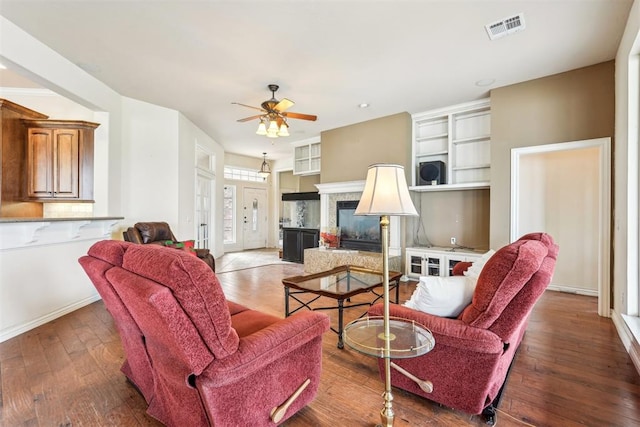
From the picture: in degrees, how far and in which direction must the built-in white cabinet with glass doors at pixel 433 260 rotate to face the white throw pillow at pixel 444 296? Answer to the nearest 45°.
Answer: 0° — it already faces it

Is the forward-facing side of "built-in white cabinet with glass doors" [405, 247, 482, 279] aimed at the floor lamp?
yes

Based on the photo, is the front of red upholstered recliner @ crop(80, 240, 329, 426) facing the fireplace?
yes

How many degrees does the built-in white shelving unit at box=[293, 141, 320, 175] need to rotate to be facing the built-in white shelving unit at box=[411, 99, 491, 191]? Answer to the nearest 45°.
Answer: approximately 90° to its left

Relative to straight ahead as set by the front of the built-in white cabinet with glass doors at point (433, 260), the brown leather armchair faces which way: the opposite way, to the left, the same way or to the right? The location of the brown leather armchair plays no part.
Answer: to the left

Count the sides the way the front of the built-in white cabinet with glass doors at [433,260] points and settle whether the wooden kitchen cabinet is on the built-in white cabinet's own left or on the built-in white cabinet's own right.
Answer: on the built-in white cabinet's own right

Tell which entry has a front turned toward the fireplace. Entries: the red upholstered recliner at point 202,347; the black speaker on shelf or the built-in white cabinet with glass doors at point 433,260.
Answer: the red upholstered recliner

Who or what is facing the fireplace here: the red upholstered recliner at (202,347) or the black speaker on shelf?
the red upholstered recliner

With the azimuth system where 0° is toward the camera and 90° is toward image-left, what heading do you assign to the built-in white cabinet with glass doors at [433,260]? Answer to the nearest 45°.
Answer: approximately 0°

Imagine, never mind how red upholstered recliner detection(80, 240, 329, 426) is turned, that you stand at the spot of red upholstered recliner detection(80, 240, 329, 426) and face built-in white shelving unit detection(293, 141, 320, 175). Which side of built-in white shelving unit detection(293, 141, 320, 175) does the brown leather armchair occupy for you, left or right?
left
